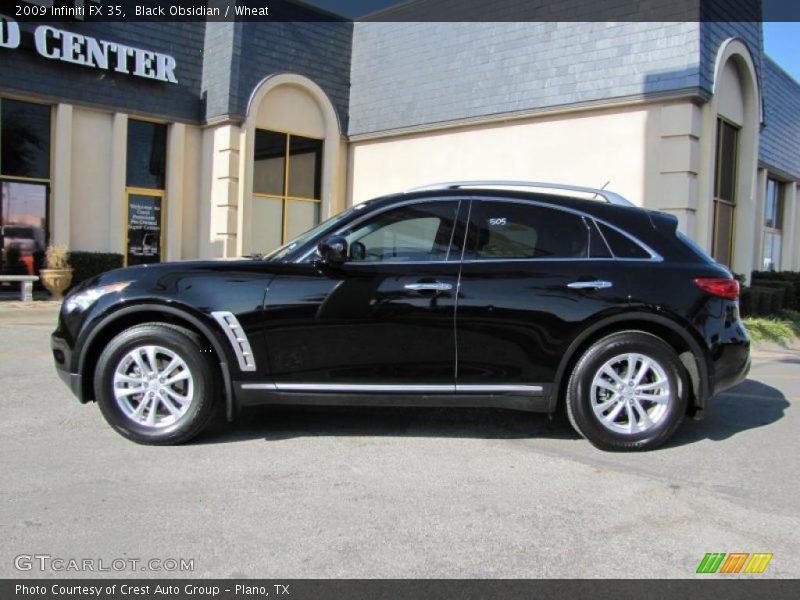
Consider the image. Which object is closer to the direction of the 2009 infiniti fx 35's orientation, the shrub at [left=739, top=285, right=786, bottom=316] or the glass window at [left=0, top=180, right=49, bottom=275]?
the glass window

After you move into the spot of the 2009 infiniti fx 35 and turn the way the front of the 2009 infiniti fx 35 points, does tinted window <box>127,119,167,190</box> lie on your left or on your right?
on your right

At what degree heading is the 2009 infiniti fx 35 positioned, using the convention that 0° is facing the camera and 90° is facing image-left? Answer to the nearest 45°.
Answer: approximately 90°

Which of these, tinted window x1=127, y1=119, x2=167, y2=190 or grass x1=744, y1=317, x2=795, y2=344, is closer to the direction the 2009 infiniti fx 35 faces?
the tinted window

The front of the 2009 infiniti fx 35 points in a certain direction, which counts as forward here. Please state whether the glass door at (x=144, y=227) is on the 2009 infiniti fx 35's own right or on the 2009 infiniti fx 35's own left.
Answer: on the 2009 infiniti fx 35's own right

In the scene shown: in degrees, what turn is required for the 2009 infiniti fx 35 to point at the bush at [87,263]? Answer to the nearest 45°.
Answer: approximately 45° to its right

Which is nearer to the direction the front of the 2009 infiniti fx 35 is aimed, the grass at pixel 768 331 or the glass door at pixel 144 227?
the glass door

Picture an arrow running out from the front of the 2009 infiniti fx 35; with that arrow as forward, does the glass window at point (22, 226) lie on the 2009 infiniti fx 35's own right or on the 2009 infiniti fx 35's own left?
on the 2009 infiniti fx 35's own right

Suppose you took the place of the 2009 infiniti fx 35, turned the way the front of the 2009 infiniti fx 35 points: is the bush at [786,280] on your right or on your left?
on your right
